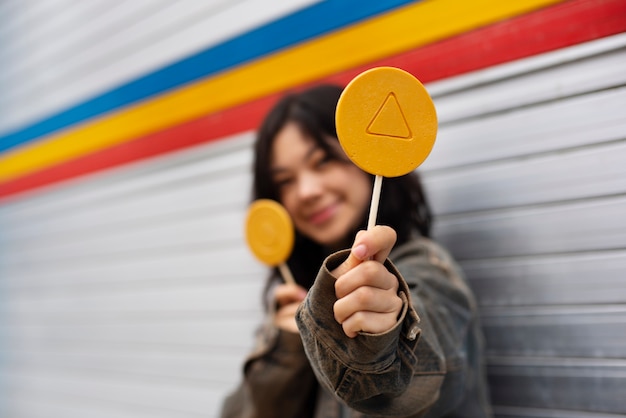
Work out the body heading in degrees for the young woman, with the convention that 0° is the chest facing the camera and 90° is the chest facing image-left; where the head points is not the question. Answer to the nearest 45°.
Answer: approximately 45°

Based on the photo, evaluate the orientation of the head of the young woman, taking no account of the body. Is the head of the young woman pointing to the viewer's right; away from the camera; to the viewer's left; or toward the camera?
toward the camera
